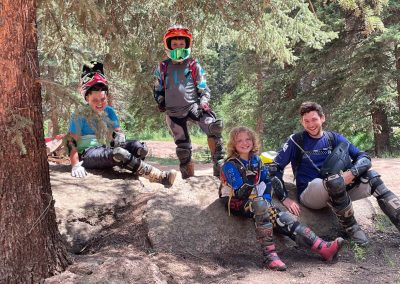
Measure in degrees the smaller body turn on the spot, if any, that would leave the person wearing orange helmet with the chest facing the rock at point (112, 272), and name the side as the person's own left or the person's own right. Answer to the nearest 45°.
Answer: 0° — they already face it

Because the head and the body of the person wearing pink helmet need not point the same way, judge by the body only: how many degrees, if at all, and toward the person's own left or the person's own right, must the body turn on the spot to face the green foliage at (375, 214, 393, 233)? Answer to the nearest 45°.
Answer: approximately 45° to the person's own left

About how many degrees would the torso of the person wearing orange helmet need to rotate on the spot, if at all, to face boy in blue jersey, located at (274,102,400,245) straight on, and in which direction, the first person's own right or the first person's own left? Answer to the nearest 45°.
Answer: approximately 45° to the first person's own left

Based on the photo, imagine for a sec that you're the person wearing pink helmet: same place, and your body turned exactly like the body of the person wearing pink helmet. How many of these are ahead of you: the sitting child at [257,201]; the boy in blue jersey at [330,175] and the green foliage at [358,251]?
3

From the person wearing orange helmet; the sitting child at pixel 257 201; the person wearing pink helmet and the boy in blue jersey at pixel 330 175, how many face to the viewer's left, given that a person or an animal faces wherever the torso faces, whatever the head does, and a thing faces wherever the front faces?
0

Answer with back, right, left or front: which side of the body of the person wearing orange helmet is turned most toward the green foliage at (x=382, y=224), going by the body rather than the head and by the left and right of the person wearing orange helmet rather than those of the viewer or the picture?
left

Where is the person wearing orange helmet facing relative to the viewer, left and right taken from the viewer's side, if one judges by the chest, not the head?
facing the viewer

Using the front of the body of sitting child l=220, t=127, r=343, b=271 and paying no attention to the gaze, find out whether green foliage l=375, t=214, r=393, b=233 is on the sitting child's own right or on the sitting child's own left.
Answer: on the sitting child's own left

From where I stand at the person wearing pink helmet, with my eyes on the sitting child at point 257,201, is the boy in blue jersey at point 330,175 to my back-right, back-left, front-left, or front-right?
front-left

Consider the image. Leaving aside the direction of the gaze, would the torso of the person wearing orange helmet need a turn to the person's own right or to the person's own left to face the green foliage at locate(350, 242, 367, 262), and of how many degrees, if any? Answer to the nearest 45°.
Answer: approximately 45° to the person's own left
